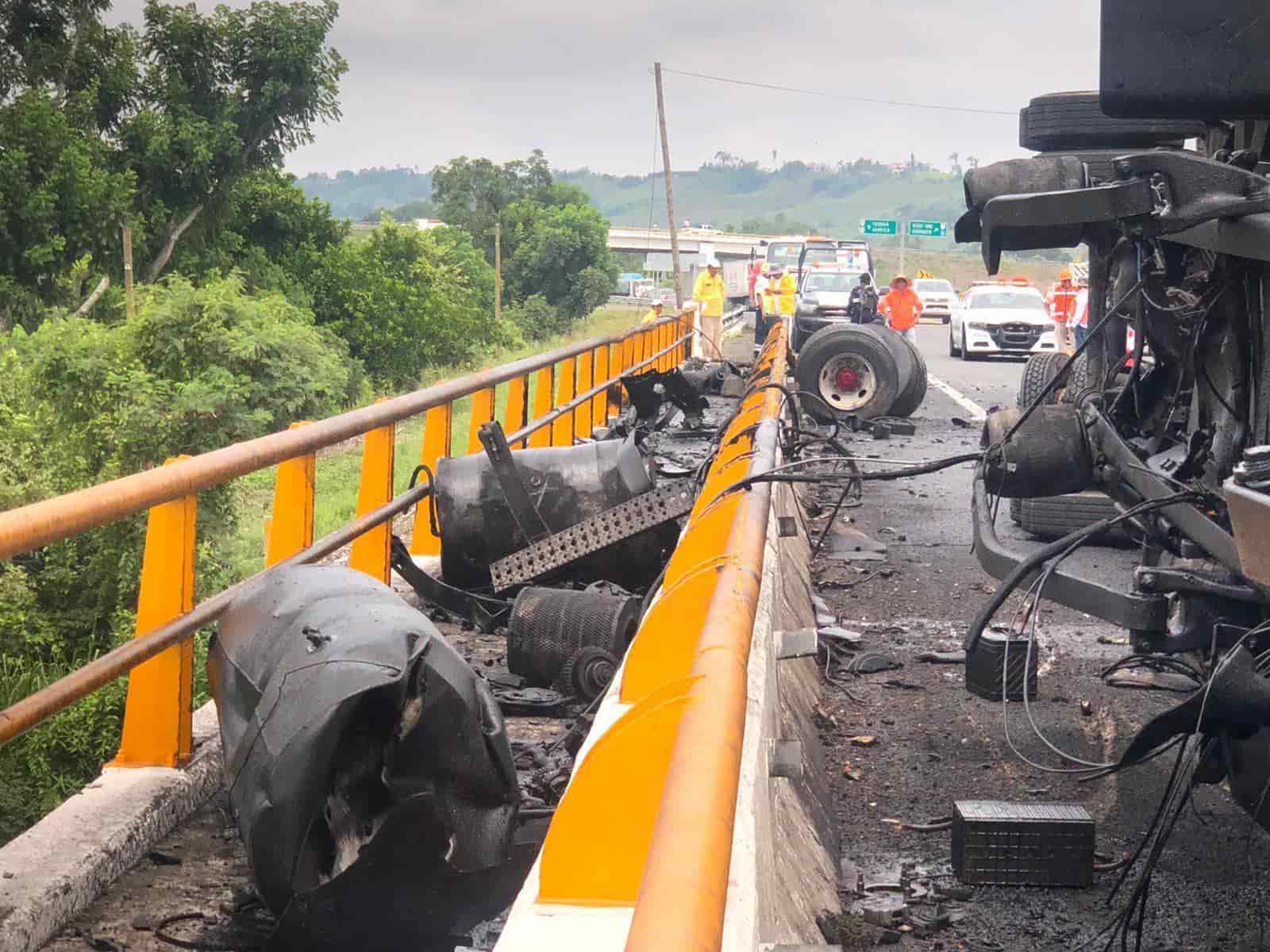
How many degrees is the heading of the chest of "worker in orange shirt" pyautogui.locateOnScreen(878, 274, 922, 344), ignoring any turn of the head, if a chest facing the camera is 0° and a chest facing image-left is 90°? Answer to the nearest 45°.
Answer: approximately 0°

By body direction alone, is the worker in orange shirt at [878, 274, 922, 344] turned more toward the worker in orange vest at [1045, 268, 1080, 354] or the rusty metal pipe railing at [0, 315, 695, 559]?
the rusty metal pipe railing

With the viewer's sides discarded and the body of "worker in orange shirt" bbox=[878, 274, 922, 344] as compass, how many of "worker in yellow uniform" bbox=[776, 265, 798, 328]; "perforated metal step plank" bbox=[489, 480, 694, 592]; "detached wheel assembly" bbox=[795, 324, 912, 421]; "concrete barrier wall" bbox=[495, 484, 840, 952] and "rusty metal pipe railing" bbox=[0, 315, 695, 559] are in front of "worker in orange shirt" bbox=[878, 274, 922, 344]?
4

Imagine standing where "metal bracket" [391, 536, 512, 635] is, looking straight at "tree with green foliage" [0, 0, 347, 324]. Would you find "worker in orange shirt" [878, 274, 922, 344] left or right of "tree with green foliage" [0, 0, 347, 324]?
right

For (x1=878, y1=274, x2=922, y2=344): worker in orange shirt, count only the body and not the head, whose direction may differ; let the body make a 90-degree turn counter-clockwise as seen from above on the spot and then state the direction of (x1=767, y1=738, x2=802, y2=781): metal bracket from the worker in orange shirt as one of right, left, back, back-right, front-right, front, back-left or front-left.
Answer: right

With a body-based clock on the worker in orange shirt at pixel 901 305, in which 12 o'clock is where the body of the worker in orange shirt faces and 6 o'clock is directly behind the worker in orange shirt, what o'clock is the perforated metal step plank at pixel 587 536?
The perforated metal step plank is roughly at 12 o'clock from the worker in orange shirt.

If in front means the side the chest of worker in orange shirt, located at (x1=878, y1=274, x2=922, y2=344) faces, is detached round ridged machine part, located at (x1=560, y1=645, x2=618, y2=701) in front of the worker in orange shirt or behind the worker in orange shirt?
in front

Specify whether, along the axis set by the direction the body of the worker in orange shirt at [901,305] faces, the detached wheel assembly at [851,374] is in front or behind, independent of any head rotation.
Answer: in front

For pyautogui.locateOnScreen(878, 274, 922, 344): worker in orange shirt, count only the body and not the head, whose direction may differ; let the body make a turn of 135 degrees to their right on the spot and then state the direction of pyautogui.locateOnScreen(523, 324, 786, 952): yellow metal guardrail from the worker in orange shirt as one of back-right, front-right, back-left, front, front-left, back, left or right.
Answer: back-left

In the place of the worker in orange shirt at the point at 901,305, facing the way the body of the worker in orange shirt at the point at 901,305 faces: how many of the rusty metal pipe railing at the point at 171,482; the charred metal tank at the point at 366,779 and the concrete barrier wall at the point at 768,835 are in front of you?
3

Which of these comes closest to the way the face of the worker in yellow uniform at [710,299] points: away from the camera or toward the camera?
toward the camera

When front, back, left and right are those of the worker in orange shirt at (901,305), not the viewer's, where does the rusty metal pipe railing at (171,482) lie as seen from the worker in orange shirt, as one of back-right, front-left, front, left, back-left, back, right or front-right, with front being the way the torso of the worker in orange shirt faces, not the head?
front

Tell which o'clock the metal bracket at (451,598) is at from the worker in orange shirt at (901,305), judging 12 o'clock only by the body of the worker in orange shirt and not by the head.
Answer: The metal bracket is roughly at 12 o'clock from the worker in orange shirt.

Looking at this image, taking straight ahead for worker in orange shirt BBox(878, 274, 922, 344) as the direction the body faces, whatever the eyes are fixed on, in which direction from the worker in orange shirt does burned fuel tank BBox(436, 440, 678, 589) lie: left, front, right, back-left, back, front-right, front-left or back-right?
front

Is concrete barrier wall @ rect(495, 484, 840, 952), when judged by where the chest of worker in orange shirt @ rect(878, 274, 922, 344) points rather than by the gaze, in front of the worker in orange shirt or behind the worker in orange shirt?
in front

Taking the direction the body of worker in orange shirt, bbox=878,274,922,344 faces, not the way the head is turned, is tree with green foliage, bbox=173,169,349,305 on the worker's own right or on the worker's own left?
on the worker's own right
